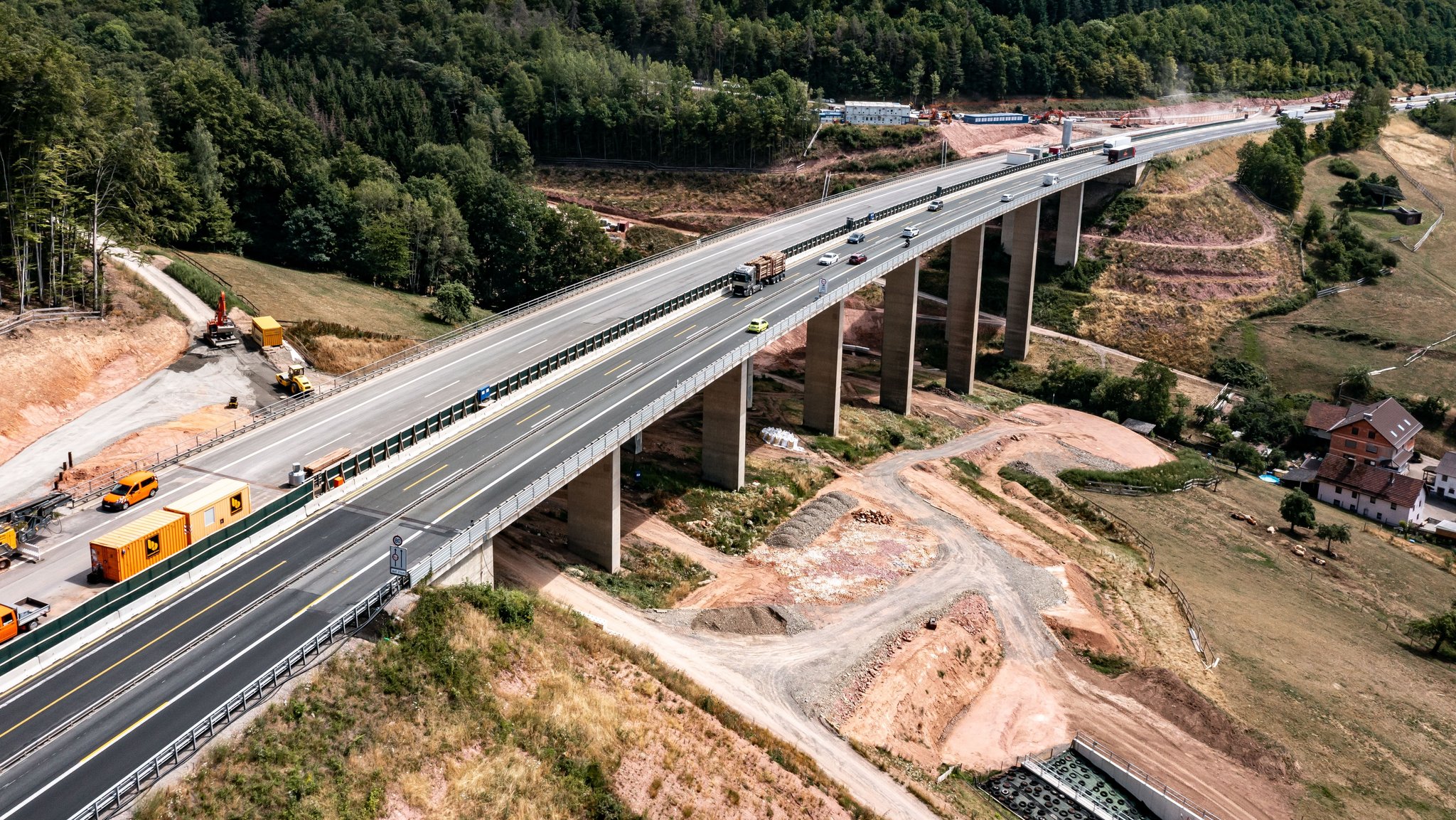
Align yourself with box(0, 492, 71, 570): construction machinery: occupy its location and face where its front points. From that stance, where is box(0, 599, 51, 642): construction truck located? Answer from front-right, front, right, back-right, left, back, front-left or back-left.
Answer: right

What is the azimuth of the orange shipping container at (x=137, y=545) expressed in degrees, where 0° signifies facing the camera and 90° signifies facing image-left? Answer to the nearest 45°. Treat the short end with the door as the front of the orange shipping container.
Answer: approximately 45°

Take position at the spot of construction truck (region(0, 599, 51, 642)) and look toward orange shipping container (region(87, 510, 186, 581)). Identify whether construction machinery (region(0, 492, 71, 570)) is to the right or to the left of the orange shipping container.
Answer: left

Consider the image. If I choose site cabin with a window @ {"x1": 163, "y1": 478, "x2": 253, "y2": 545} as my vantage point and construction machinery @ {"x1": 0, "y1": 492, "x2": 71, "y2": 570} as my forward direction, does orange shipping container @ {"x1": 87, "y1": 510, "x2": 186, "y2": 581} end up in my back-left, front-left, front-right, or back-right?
front-left

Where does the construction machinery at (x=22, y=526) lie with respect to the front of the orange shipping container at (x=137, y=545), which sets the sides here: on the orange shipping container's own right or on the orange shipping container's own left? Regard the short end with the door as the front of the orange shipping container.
on the orange shipping container's own right

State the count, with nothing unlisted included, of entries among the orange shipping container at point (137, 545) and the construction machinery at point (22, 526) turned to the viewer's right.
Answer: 1

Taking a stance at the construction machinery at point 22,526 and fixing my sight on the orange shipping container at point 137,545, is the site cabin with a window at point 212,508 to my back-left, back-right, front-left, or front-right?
front-left

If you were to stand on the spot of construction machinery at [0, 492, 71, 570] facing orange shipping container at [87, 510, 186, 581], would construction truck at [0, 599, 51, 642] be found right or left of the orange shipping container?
right

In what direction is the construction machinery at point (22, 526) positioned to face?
to the viewer's right
